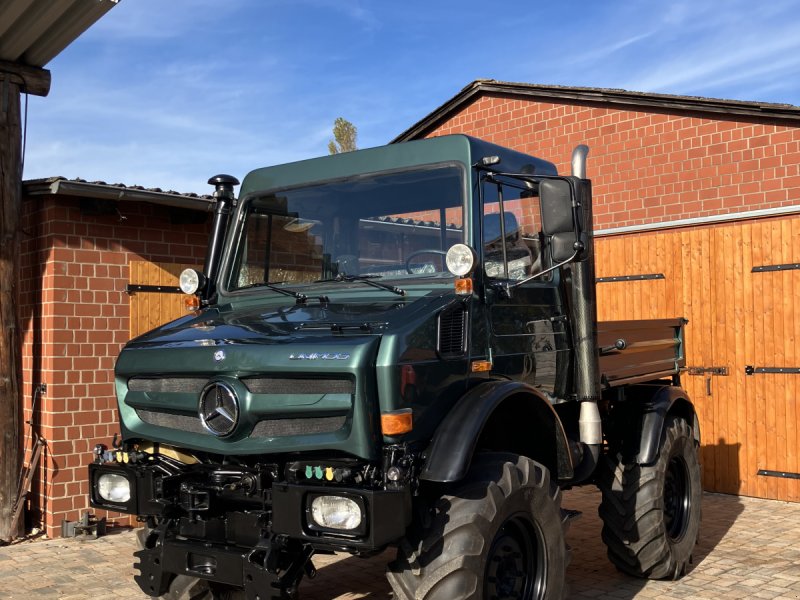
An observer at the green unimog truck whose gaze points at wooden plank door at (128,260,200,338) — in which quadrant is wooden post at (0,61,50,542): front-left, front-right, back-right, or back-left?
front-left

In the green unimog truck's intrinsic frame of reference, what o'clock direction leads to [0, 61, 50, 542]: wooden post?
The wooden post is roughly at 3 o'clock from the green unimog truck.

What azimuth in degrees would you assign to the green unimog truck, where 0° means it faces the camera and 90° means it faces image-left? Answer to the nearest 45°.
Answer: approximately 45°

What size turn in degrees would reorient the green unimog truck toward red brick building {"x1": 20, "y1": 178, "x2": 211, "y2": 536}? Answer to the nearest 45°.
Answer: approximately 90° to its right

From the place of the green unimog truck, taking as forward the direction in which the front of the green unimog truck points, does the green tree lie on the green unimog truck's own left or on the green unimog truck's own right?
on the green unimog truck's own right

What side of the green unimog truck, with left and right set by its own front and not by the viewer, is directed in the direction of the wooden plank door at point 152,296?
right

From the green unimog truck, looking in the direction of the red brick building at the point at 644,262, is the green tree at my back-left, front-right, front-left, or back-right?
front-left

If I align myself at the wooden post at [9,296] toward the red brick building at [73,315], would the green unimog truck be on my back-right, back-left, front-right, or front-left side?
front-right

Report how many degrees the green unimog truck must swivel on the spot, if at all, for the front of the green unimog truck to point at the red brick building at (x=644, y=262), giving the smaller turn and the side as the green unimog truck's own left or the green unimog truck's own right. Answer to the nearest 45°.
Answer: approximately 180°
